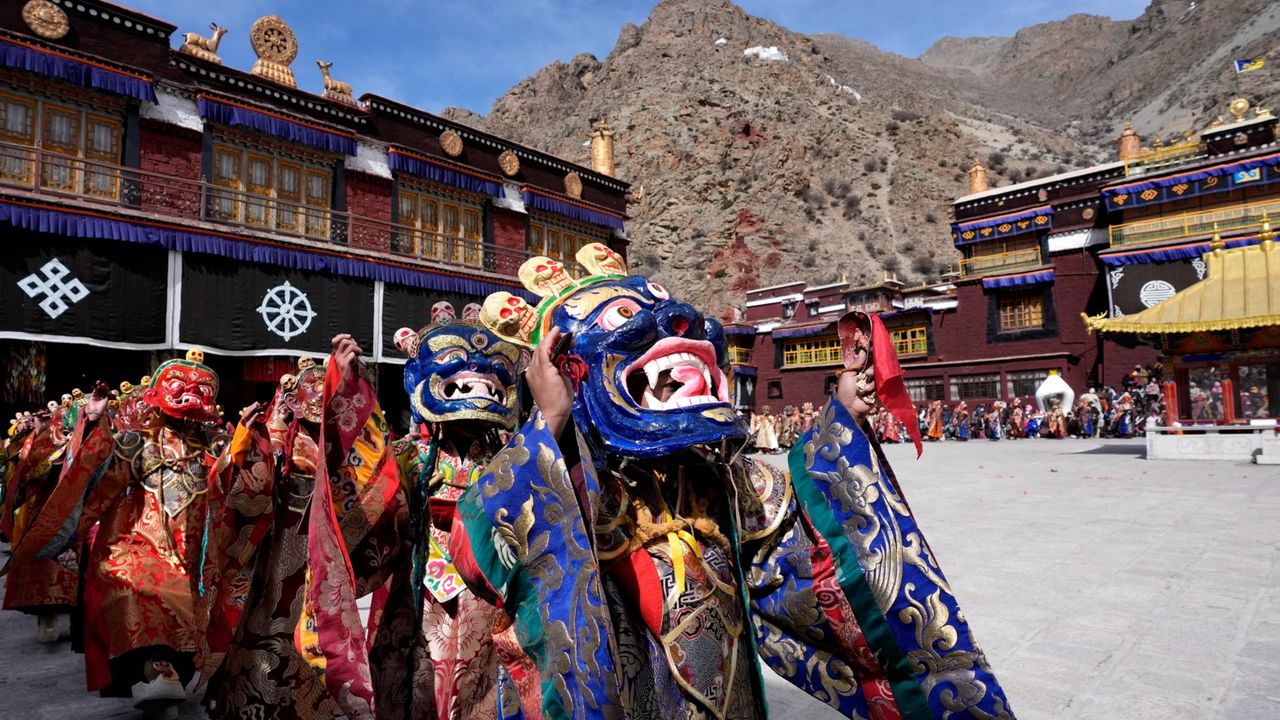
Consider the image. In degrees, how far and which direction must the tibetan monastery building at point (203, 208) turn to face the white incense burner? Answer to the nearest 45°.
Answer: approximately 45° to its left

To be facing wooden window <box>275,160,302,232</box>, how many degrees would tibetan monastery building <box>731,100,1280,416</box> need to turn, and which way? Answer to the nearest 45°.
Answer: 0° — it already faces it

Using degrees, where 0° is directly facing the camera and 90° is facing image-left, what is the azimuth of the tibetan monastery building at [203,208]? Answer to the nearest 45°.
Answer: approximately 315°

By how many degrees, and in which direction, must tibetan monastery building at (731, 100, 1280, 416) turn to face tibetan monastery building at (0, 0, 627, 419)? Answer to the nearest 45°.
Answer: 0° — it already faces it
